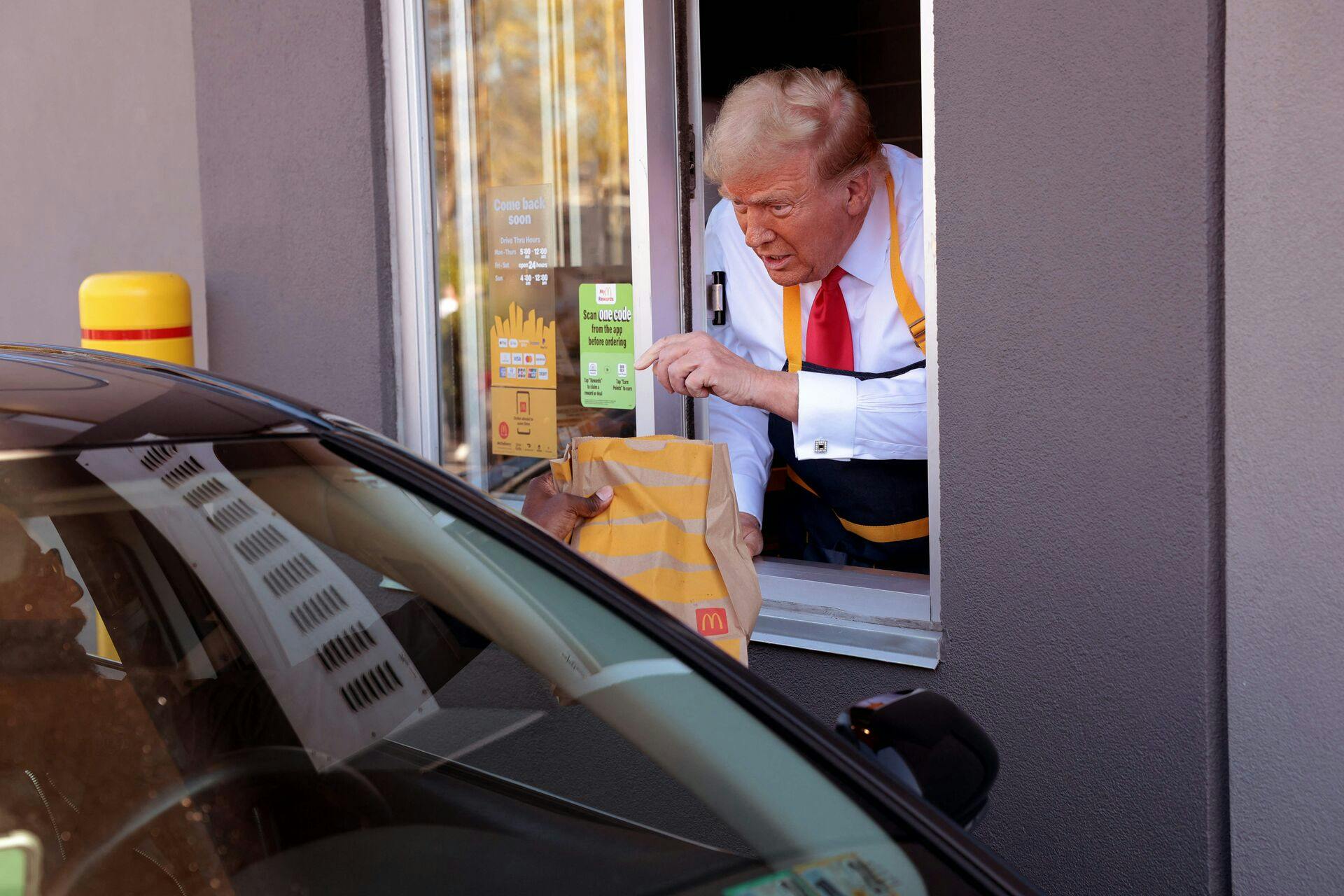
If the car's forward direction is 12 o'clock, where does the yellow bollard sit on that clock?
The yellow bollard is roughly at 7 o'clock from the car.

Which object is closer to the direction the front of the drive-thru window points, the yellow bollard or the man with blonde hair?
the yellow bollard

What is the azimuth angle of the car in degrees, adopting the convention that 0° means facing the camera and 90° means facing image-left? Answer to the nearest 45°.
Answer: approximately 315°

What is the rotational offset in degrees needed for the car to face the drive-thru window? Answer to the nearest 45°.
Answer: approximately 135° to its left

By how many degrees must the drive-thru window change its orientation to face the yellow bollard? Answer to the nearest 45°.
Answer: approximately 45° to its right
